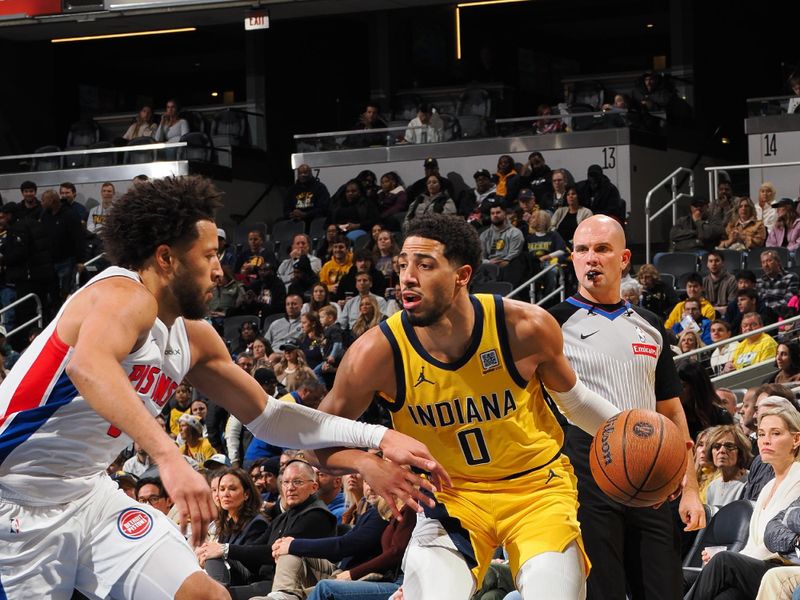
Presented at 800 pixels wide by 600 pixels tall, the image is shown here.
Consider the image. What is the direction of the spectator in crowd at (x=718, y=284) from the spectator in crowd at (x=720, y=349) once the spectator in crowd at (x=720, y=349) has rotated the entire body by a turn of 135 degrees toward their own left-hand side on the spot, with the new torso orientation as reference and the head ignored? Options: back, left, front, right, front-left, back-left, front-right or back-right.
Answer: left

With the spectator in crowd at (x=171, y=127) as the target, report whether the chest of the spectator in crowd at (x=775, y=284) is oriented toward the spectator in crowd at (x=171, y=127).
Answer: no

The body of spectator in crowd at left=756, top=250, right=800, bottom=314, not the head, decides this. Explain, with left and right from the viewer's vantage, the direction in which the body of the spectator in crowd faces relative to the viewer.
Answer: facing the viewer and to the left of the viewer

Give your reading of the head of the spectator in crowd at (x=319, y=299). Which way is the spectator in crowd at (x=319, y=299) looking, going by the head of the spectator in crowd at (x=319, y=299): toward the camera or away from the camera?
toward the camera

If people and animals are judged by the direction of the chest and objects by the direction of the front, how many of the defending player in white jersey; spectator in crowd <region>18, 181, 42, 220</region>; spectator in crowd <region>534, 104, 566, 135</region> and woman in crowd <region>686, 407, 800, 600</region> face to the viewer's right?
1

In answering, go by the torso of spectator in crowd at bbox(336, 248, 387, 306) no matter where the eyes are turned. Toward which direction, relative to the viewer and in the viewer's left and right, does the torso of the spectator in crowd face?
facing the viewer

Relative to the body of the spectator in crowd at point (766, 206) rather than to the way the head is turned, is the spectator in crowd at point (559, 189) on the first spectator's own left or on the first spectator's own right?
on the first spectator's own right

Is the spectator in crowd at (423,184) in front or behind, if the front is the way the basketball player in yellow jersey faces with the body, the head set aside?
behind

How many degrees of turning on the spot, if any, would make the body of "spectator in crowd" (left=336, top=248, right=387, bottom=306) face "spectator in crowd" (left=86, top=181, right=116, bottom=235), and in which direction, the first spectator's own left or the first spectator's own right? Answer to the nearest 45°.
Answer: approximately 135° to the first spectator's own right

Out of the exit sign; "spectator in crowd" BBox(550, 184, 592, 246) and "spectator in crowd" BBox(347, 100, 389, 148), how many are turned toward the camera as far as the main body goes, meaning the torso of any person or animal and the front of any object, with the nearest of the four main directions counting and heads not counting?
3

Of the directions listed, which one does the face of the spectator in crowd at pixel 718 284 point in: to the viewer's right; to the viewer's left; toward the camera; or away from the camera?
toward the camera

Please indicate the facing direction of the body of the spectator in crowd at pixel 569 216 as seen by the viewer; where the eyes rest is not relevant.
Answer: toward the camera

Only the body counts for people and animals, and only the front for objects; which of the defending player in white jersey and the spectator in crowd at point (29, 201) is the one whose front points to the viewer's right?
the defending player in white jersey

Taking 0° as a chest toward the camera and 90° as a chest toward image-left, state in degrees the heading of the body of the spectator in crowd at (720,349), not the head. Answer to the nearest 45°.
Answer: approximately 45°

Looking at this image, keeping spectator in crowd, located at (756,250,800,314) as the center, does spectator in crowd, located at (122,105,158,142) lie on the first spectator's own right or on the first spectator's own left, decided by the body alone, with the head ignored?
on the first spectator's own right

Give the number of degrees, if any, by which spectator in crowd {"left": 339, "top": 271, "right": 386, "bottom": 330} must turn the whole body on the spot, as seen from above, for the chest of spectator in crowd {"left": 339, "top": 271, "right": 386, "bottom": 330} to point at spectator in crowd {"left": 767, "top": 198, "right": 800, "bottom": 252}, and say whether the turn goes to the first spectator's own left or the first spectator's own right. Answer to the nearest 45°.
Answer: approximately 90° to the first spectator's own left

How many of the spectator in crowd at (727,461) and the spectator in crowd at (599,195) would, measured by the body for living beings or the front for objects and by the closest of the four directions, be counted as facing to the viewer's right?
0

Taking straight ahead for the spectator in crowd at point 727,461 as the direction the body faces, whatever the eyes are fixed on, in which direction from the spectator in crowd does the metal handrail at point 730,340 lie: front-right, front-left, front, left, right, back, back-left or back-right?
back-right

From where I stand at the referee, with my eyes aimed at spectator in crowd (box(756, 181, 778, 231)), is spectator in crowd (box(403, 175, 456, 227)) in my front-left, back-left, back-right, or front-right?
front-left
